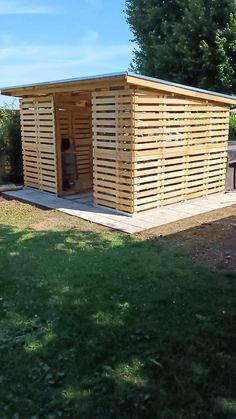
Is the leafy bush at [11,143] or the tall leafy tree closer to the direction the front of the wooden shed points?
the leafy bush

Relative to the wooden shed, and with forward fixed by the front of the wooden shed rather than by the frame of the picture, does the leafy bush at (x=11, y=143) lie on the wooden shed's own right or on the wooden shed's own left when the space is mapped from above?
on the wooden shed's own right

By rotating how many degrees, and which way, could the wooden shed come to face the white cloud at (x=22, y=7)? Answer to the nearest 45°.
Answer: approximately 90° to its right

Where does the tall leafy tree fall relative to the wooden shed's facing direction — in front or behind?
behind

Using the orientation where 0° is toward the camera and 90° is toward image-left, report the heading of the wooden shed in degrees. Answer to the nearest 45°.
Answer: approximately 45°
